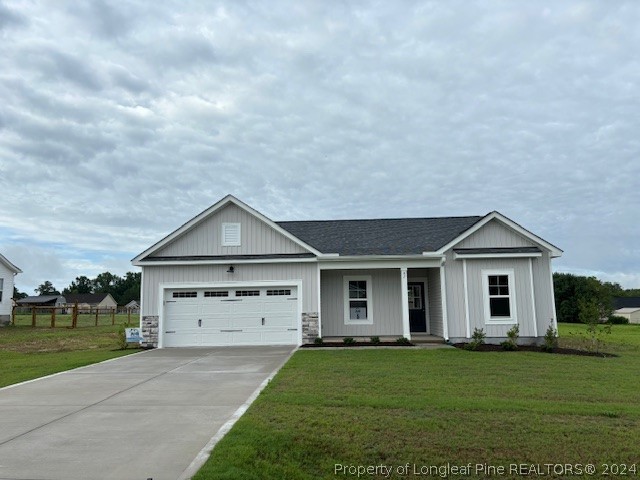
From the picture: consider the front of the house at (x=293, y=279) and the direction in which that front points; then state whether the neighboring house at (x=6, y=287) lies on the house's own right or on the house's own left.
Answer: on the house's own right

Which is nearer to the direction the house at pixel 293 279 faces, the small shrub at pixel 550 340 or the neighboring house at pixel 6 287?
the small shrub

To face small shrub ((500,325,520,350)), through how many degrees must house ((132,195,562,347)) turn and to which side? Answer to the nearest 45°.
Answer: approximately 90° to its left

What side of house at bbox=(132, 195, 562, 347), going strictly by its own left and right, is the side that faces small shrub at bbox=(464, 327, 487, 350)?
front

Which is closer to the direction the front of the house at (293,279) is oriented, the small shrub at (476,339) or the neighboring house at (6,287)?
the small shrub

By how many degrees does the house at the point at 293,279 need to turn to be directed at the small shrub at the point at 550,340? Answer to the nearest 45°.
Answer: approximately 90° to its left

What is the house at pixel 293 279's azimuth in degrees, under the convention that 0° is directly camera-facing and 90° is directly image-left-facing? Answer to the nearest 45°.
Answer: approximately 0°
